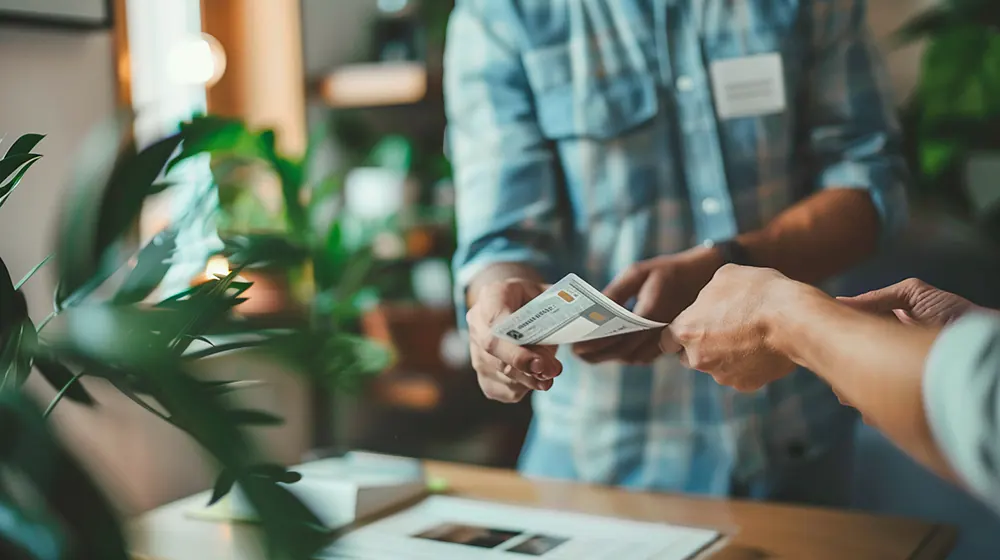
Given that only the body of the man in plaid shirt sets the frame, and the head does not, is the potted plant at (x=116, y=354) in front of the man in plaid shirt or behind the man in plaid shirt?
in front

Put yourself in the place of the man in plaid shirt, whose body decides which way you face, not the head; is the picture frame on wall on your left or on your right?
on your right

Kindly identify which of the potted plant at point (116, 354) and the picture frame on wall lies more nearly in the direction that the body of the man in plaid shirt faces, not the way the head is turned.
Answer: the potted plant

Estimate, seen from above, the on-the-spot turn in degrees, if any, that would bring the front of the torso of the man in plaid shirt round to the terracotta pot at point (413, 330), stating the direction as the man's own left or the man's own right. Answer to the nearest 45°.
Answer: approximately 135° to the man's own right

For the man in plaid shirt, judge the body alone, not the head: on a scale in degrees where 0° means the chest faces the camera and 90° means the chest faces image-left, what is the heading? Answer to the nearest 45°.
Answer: approximately 0°
